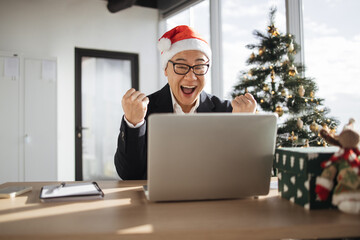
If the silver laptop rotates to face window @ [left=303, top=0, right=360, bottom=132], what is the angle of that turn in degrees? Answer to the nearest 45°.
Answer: approximately 45° to its right

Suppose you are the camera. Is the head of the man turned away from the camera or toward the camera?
toward the camera

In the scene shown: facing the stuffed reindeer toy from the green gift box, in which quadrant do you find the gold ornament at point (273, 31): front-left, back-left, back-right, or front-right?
back-left

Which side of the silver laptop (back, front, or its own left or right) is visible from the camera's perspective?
back

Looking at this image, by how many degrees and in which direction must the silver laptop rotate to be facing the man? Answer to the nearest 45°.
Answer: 0° — it already faces them

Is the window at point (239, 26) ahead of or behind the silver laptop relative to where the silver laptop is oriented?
ahead

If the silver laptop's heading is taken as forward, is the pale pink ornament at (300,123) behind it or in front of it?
in front
